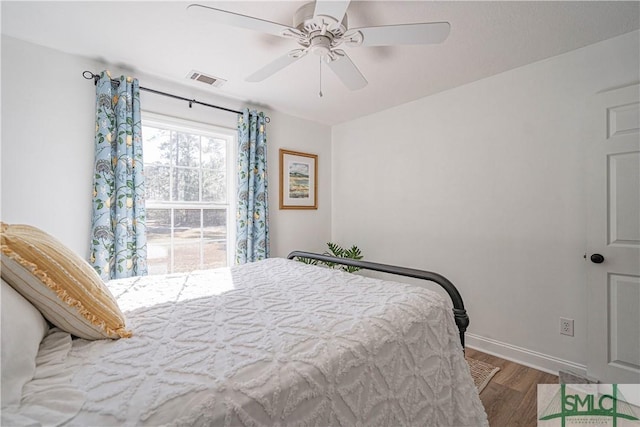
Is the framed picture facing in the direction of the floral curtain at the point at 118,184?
no

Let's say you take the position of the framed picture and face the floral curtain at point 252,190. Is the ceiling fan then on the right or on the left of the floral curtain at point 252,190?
left

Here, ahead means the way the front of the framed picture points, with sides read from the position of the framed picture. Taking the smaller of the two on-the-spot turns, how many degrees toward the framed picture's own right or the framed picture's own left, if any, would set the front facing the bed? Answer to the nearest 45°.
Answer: approximately 45° to the framed picture's own right

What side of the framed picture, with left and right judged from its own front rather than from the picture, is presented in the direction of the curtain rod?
right

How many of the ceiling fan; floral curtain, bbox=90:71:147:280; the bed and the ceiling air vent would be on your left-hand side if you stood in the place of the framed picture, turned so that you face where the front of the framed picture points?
0

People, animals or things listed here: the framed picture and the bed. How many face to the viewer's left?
0

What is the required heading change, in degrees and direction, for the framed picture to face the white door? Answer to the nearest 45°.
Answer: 0° — it already faces it

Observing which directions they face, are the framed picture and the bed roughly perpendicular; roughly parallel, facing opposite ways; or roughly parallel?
roughly perpendicular

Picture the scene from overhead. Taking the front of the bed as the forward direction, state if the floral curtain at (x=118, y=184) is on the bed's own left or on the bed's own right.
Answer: on the bed's own left

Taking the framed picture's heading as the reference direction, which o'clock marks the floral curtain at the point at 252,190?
The floral curtain is roughly at 3 o'clock from the framed picture.

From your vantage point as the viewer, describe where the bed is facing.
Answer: facing away from the viewer and to the right of the viewer

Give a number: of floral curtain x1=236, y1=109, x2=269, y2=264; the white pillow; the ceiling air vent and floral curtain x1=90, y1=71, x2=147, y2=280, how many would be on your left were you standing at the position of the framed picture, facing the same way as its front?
0
